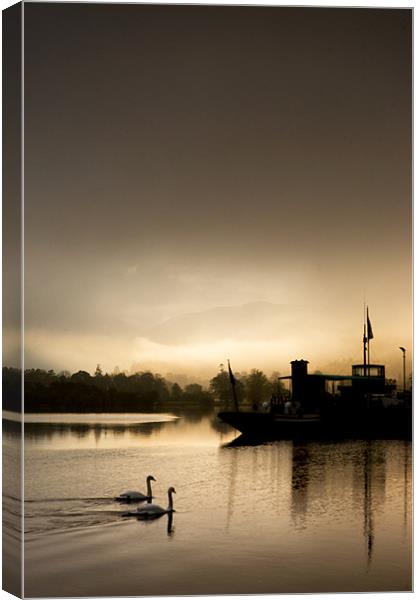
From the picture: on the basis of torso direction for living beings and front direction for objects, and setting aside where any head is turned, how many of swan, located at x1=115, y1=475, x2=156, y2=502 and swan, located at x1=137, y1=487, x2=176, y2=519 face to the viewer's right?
2

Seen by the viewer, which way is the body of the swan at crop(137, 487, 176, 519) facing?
to the viewer's right

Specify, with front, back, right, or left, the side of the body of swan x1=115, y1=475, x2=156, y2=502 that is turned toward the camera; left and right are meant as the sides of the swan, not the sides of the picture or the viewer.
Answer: right
